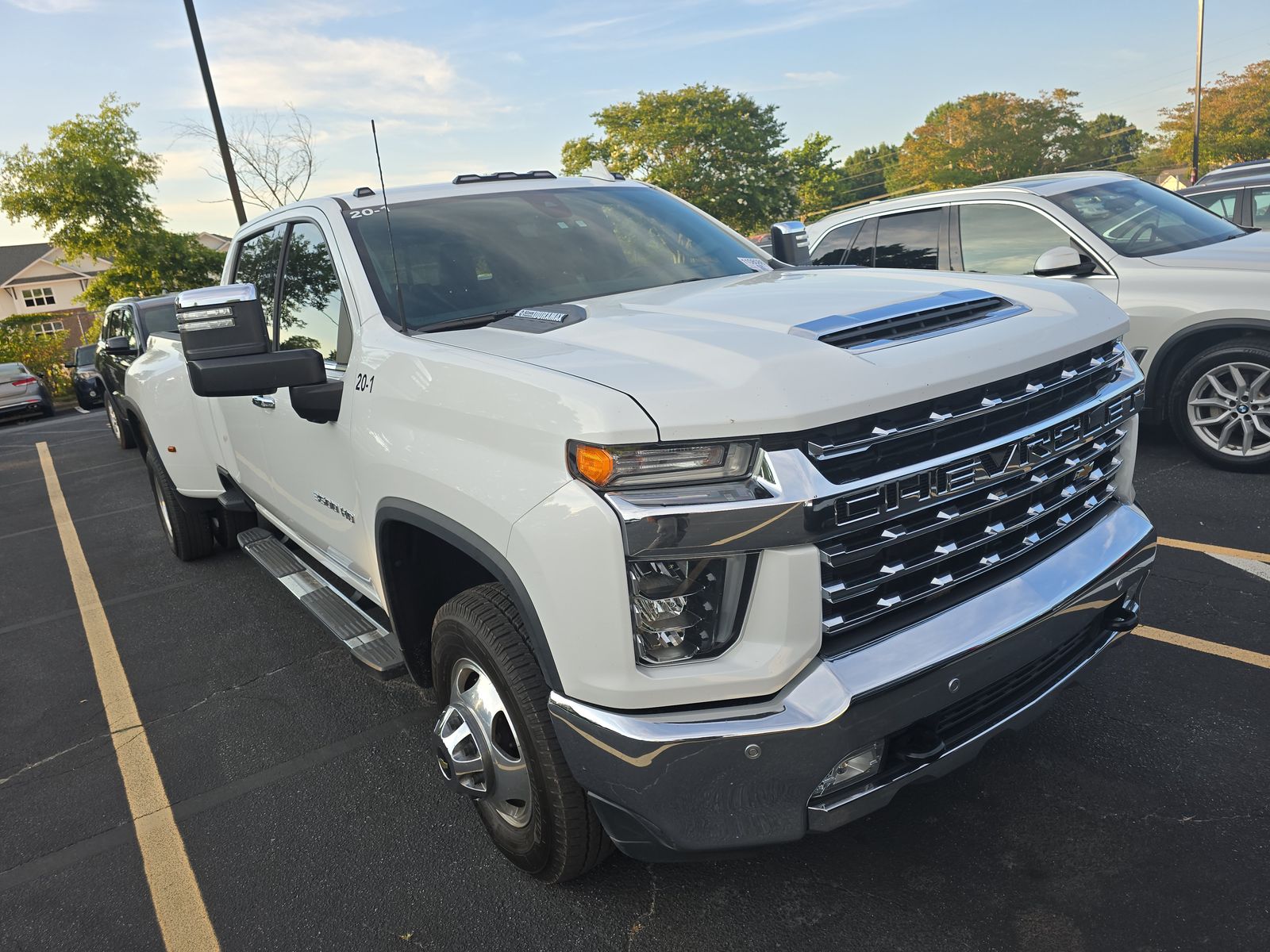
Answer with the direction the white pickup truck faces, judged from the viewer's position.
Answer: facing the viewer and to the right of the viewer

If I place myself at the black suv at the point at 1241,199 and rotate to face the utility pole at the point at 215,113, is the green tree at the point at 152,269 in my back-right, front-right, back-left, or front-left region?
front-right

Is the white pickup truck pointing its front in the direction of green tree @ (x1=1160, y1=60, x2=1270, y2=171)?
no

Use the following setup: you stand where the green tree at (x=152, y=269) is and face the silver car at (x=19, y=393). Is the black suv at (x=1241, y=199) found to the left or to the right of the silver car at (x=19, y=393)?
left

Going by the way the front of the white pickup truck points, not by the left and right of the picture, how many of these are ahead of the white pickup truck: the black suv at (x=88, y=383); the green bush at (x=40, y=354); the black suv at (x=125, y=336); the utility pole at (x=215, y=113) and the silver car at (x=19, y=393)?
0

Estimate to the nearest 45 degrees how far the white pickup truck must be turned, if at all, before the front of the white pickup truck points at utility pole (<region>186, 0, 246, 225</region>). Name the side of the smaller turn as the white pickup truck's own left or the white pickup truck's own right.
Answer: approximately 180°

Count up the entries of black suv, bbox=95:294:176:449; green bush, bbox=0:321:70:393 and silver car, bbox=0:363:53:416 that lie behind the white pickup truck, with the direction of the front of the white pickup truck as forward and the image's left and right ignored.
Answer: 3

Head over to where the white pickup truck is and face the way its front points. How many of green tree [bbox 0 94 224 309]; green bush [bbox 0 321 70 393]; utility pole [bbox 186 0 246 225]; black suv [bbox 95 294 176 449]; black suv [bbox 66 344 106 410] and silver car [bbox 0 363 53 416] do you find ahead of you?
0

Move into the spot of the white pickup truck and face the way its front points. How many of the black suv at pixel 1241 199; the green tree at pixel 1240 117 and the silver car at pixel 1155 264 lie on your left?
3

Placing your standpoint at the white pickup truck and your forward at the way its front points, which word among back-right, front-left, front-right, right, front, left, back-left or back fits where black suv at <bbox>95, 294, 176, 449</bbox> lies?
back

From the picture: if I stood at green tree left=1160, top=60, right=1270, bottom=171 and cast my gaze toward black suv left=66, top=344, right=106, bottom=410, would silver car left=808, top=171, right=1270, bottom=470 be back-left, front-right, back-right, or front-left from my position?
front-left

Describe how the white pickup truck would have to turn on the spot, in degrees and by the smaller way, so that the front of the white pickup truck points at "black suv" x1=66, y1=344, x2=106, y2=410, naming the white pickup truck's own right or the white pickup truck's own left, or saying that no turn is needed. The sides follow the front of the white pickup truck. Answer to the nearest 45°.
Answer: approximately 180°

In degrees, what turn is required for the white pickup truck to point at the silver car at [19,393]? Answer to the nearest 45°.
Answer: approximately 180°

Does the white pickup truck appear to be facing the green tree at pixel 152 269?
no

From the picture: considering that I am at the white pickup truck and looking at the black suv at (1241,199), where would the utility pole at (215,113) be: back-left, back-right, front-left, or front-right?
front-left

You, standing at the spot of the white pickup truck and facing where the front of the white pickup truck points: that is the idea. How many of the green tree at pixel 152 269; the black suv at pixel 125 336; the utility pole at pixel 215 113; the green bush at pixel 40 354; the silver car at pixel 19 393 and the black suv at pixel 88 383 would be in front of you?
0

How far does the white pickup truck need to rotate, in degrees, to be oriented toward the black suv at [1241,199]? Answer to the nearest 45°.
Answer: approximately 90° to its left

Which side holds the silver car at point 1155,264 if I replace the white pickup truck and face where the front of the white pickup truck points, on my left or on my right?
on my left

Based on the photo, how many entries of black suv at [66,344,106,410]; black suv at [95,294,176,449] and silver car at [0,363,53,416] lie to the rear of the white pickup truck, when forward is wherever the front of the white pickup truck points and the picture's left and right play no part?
3

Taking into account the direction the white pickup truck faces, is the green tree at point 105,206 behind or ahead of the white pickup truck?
behind
